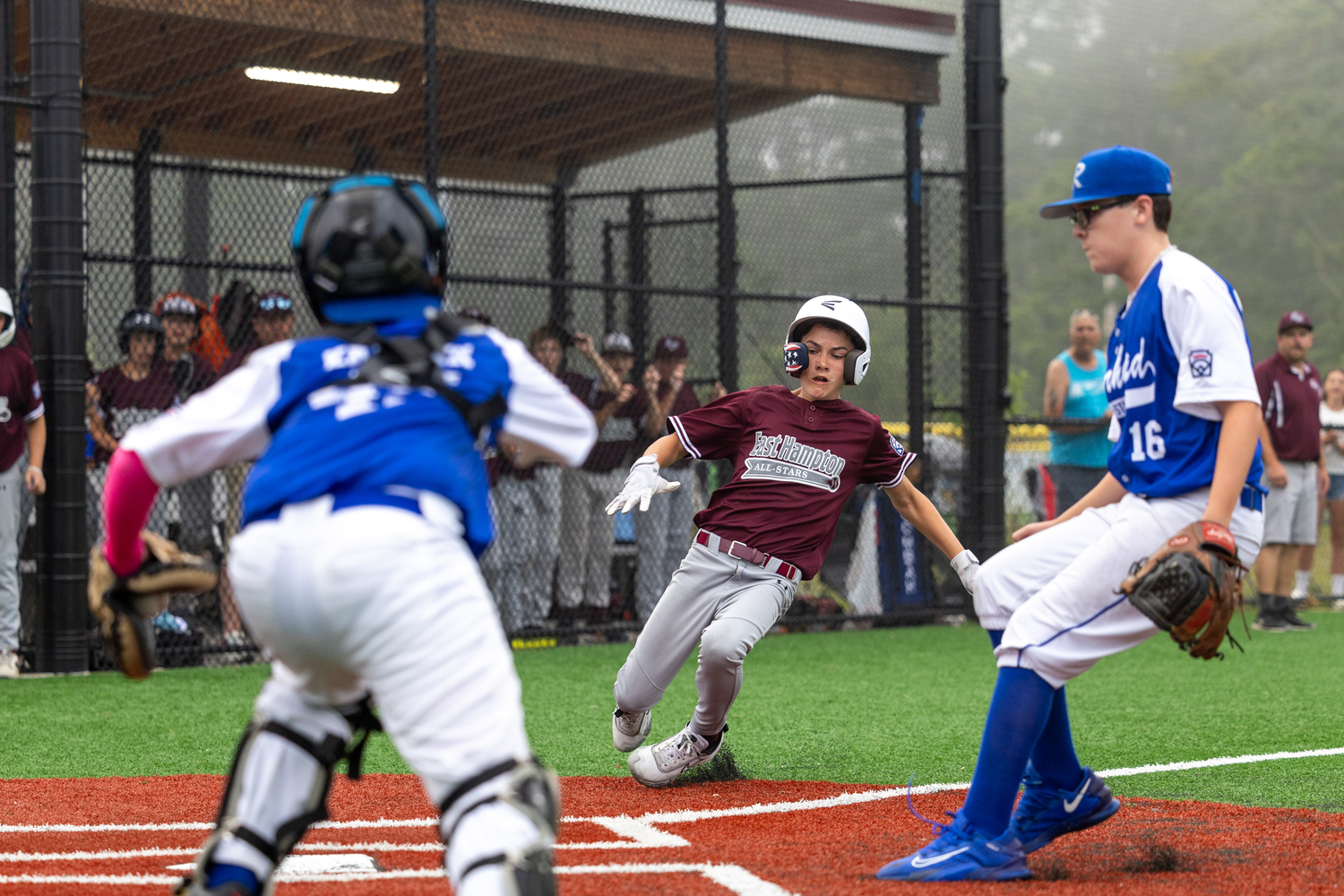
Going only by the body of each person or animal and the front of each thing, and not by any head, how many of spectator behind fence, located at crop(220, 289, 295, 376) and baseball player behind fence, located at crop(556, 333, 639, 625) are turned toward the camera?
2

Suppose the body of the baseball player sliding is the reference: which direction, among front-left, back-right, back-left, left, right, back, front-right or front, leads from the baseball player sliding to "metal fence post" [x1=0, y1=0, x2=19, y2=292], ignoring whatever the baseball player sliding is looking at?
back-right

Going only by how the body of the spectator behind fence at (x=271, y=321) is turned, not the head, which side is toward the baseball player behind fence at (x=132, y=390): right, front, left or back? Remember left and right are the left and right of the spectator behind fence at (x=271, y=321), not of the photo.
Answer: right

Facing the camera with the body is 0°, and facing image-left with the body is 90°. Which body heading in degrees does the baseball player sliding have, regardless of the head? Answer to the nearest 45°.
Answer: approximately 0°

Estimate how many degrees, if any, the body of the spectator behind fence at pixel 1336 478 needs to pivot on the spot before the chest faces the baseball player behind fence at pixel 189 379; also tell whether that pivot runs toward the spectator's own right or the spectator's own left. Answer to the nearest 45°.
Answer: approximately 45° to the spectator's own right

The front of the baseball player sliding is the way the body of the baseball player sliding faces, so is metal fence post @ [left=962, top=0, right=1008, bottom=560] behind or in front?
behind
